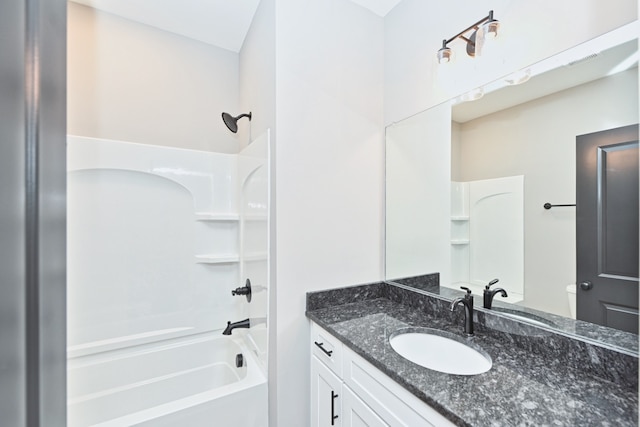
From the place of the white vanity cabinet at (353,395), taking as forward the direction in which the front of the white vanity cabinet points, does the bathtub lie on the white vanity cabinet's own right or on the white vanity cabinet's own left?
on the white vanity cabinet's own right

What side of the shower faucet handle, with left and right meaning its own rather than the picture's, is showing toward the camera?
left

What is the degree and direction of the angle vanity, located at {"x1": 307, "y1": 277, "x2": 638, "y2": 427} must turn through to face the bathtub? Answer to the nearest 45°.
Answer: approximately 45° to its right

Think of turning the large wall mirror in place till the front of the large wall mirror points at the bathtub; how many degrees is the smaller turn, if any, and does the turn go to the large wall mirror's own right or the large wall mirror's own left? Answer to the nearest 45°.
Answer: approximately 45° to the large wall mirror's own right

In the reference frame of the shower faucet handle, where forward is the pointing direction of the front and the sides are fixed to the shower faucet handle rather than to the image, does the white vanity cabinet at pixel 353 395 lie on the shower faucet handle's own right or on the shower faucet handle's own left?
on the shower faucet handle's own left

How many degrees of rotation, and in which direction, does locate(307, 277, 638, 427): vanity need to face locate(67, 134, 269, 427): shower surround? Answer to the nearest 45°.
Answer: approximately 45° to its right

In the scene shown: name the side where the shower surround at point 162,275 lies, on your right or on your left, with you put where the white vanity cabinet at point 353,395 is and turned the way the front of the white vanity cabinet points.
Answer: on your right

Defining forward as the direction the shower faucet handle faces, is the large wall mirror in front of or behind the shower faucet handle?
behind

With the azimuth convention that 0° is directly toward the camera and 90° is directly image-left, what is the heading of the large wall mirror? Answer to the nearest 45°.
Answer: approximately 45°
